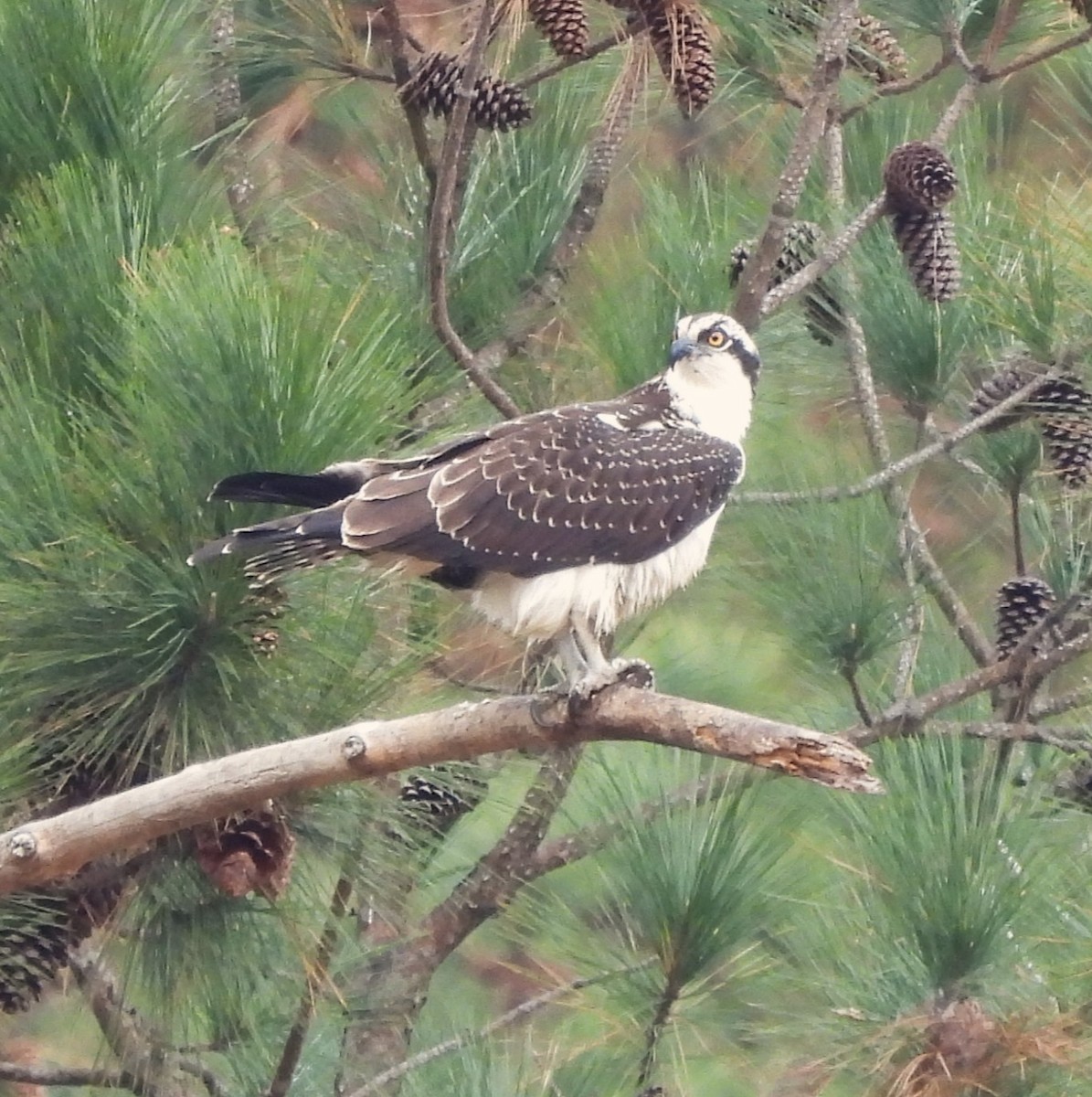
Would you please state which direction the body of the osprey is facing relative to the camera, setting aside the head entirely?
to the viewer's right

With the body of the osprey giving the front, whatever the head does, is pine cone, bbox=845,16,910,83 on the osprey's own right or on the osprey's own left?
on the osprey's own left
